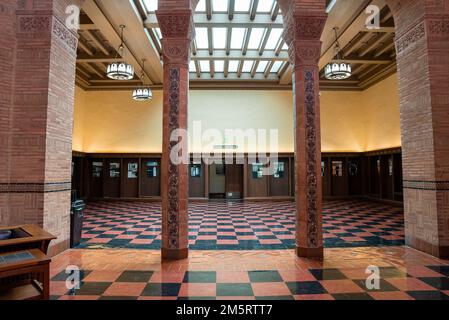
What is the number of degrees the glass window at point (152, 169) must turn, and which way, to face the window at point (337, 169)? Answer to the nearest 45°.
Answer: approximately 90° to its left

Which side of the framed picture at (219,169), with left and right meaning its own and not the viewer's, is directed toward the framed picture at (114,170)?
right

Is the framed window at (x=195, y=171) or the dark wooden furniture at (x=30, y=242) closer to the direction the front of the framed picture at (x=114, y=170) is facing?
the dark wooden furniture

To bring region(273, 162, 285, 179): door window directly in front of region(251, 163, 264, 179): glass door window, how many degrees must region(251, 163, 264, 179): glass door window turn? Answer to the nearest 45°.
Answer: approximately 90° to its left

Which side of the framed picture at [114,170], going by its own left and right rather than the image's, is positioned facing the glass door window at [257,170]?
left

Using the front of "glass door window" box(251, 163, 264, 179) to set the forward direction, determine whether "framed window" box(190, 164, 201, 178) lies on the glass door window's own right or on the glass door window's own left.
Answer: on the glass door window's own right

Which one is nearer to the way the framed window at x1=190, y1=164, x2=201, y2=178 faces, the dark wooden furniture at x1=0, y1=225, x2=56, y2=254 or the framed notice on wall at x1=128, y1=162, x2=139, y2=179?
the dark wooden furniture
